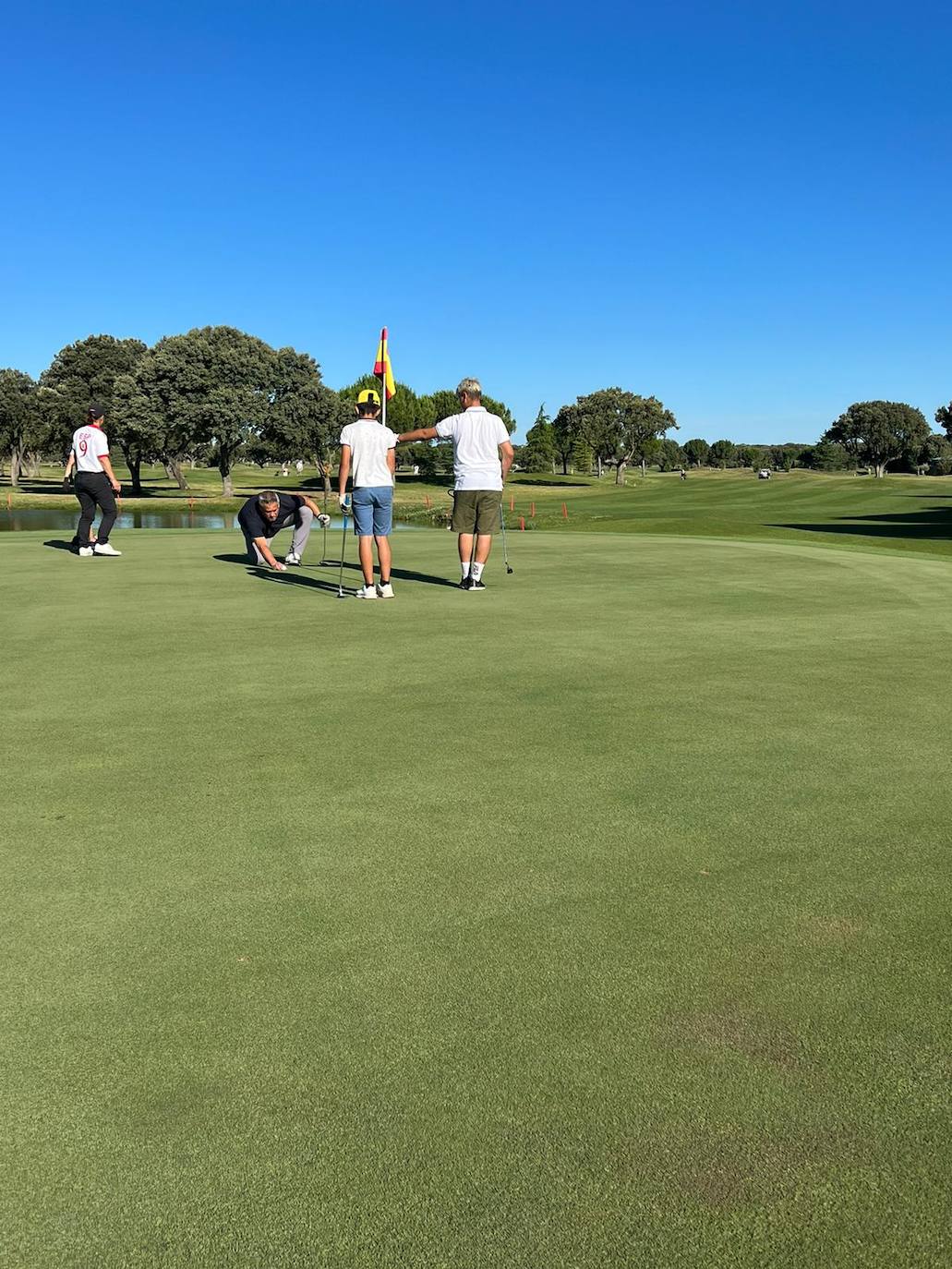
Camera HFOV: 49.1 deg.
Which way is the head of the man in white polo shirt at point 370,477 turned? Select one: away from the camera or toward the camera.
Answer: away from the camera

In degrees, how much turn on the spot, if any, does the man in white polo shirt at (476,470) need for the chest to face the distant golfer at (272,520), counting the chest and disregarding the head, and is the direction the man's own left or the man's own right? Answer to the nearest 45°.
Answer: approximately 45° to the man's own left

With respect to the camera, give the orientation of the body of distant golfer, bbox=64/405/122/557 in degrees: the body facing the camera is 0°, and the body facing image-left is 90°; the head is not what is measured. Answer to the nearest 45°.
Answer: approximately 225°

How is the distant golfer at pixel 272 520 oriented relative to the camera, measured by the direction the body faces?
toward the camera

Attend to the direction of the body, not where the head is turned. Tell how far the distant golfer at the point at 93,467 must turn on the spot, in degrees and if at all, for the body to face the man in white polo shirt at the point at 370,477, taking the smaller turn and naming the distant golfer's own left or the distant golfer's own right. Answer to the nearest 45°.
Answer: approximately 90° to the distant golfer's own right

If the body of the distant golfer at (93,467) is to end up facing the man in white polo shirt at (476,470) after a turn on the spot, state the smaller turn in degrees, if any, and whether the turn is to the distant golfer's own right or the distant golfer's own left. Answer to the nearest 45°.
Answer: approximately 90° to the distant golfer's own right

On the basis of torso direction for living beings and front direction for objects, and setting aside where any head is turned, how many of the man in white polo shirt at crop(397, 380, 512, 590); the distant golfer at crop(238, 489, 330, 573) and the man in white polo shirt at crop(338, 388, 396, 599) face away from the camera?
2

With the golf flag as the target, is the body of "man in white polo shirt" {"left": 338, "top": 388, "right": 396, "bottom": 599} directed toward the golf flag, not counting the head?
yes

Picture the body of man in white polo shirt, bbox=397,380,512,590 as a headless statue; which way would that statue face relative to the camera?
away from the camera

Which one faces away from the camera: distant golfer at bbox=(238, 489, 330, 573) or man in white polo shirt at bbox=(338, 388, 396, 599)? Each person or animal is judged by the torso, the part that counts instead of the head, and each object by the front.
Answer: the man in white polo shirt

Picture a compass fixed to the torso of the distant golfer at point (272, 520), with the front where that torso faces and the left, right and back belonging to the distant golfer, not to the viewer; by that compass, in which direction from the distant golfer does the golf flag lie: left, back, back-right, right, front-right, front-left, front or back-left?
back-left

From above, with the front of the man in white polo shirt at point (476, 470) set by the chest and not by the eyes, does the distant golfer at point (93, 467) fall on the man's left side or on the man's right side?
on the man's left side

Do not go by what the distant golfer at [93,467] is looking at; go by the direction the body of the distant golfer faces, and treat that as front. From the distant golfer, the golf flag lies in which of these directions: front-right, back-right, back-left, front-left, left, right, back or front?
front-right

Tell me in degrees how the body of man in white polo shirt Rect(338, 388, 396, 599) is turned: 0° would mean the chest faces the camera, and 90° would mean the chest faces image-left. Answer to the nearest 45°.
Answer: approximately 180°

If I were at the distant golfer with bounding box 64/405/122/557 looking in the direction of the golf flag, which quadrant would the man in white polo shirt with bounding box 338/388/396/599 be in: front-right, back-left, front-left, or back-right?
front-right
